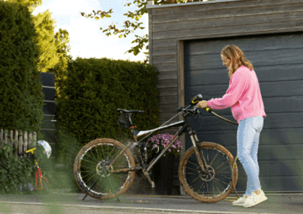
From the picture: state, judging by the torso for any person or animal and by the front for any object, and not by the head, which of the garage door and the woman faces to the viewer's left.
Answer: the woman

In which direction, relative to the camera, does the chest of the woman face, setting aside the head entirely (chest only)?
to the viewer's left

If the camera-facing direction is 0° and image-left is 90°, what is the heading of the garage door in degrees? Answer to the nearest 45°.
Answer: approximately 0°

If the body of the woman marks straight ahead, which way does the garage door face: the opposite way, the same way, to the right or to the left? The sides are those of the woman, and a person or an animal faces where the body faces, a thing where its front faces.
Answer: to the left

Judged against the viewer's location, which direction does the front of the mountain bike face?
facing to the right of the viewer

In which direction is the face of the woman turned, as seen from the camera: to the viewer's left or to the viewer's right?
to the viewer's left

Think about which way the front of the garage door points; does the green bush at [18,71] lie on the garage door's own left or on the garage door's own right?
on the garage door's own right

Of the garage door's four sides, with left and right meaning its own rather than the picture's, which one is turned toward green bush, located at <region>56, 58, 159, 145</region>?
right

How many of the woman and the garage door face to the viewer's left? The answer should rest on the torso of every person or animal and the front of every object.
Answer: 1

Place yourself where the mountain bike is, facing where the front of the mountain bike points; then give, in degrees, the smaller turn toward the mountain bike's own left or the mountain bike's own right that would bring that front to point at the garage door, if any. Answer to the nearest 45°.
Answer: approximately 45° to the mountain bike's own left

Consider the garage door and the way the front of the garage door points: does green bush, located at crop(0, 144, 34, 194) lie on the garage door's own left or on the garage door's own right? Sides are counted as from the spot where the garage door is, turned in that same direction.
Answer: on the garage door's own right
